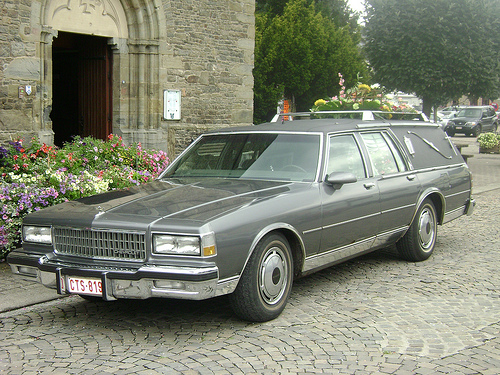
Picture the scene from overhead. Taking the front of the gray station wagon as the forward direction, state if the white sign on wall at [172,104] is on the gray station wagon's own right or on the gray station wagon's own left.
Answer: on the gray station wagon's own right

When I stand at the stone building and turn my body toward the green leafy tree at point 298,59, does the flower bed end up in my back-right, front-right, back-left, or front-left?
back-right

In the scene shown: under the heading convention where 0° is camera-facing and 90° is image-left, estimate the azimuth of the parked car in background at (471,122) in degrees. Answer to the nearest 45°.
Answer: approximately 45°

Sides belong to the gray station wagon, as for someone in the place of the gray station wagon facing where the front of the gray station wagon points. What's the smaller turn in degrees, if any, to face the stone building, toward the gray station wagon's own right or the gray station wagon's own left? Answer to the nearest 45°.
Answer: approximately 135° to the gray station wagon's own right

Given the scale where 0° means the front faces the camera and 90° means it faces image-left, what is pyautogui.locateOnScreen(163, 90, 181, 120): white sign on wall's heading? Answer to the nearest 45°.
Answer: approximately 0°

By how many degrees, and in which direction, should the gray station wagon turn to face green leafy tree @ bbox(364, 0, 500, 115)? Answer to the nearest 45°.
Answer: approximately 135° to its right

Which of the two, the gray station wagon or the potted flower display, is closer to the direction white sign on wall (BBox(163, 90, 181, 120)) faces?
the gray station wagon

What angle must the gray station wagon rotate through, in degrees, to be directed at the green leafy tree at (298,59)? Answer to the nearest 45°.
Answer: approximately 135° to its right
